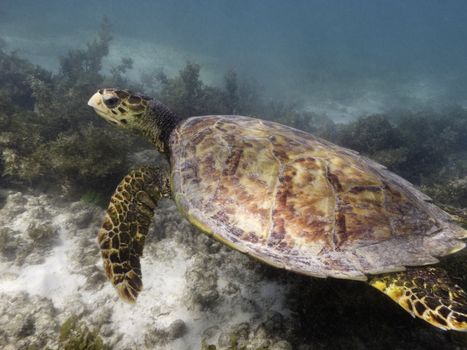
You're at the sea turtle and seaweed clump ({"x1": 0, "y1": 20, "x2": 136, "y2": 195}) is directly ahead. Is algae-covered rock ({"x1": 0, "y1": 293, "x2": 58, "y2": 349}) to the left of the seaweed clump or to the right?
left

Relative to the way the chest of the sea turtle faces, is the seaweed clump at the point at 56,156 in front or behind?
in front

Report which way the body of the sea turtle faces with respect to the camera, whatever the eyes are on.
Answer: to the viewer's left

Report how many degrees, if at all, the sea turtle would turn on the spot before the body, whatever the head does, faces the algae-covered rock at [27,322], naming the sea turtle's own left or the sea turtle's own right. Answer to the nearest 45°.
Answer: approximately 45° to the sea turtle's own left

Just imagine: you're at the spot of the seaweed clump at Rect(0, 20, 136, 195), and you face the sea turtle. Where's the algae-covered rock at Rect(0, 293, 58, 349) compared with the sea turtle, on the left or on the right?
right
